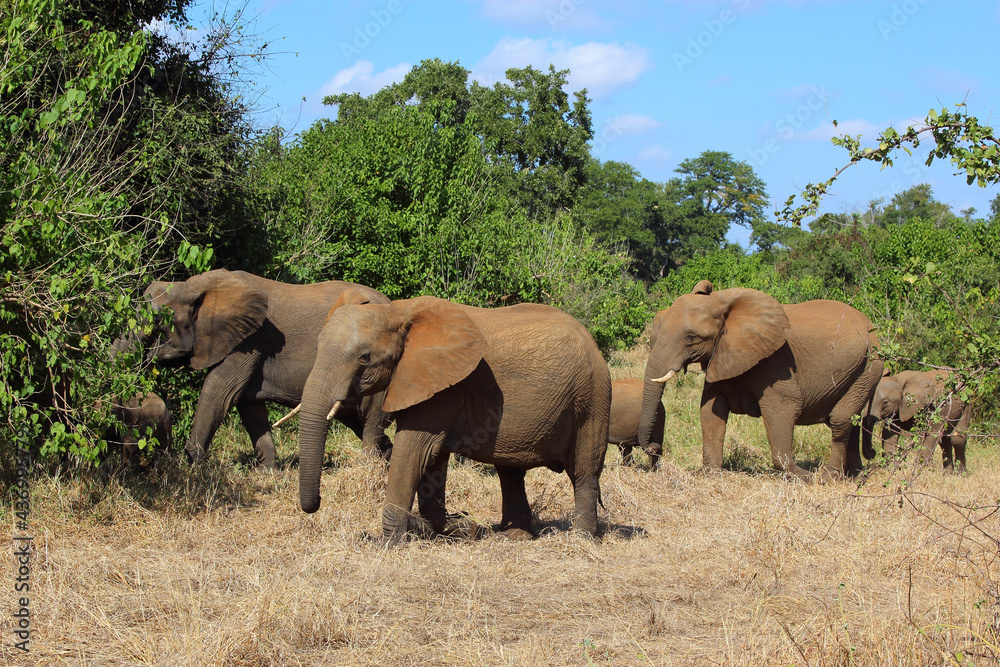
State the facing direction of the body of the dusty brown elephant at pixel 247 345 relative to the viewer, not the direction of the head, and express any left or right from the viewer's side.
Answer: facing to the left of the viewer

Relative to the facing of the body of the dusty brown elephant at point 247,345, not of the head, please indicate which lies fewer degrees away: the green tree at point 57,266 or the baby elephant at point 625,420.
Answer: the green tree

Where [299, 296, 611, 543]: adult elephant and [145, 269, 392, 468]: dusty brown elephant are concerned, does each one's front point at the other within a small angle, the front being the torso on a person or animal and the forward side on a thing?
no

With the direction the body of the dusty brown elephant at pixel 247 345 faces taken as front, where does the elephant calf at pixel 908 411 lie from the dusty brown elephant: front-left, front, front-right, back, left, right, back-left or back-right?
back

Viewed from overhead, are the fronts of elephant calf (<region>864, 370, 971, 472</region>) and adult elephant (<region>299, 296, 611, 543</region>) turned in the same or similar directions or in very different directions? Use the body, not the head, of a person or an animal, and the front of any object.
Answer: same or similar directions

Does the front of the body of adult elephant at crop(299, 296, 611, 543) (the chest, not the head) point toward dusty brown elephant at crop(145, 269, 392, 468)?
no

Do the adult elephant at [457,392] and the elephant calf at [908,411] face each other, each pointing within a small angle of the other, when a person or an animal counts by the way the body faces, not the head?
no

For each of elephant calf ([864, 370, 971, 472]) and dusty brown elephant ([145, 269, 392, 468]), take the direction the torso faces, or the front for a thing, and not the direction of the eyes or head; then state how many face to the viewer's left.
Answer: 2

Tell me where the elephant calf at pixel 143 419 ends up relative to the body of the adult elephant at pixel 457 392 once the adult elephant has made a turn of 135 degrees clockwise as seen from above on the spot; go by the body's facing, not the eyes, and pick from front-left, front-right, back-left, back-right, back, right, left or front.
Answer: left

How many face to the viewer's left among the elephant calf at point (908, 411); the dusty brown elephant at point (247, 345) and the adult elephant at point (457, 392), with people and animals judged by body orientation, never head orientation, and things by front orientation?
3

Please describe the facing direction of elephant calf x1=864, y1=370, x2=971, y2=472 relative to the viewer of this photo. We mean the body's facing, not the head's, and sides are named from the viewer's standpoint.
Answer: facing to the left of the viewer

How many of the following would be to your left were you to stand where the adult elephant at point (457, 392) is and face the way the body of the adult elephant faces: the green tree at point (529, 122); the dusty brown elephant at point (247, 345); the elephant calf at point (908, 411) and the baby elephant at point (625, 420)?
0

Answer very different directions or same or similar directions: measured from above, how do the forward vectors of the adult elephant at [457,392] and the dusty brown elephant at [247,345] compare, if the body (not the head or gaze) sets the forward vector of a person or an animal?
same or similar directions

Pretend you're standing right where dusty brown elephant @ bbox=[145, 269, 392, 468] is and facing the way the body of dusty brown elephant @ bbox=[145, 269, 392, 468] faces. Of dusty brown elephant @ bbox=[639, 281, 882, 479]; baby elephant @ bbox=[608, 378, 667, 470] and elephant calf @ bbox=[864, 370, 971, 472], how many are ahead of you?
0

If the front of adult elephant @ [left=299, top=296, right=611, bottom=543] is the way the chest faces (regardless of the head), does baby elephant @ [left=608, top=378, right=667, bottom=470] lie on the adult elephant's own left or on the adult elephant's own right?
on the adult elephant's own right

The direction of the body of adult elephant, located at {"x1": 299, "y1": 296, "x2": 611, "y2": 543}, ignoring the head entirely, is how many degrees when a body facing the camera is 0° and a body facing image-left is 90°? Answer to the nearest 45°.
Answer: approximately 90°
